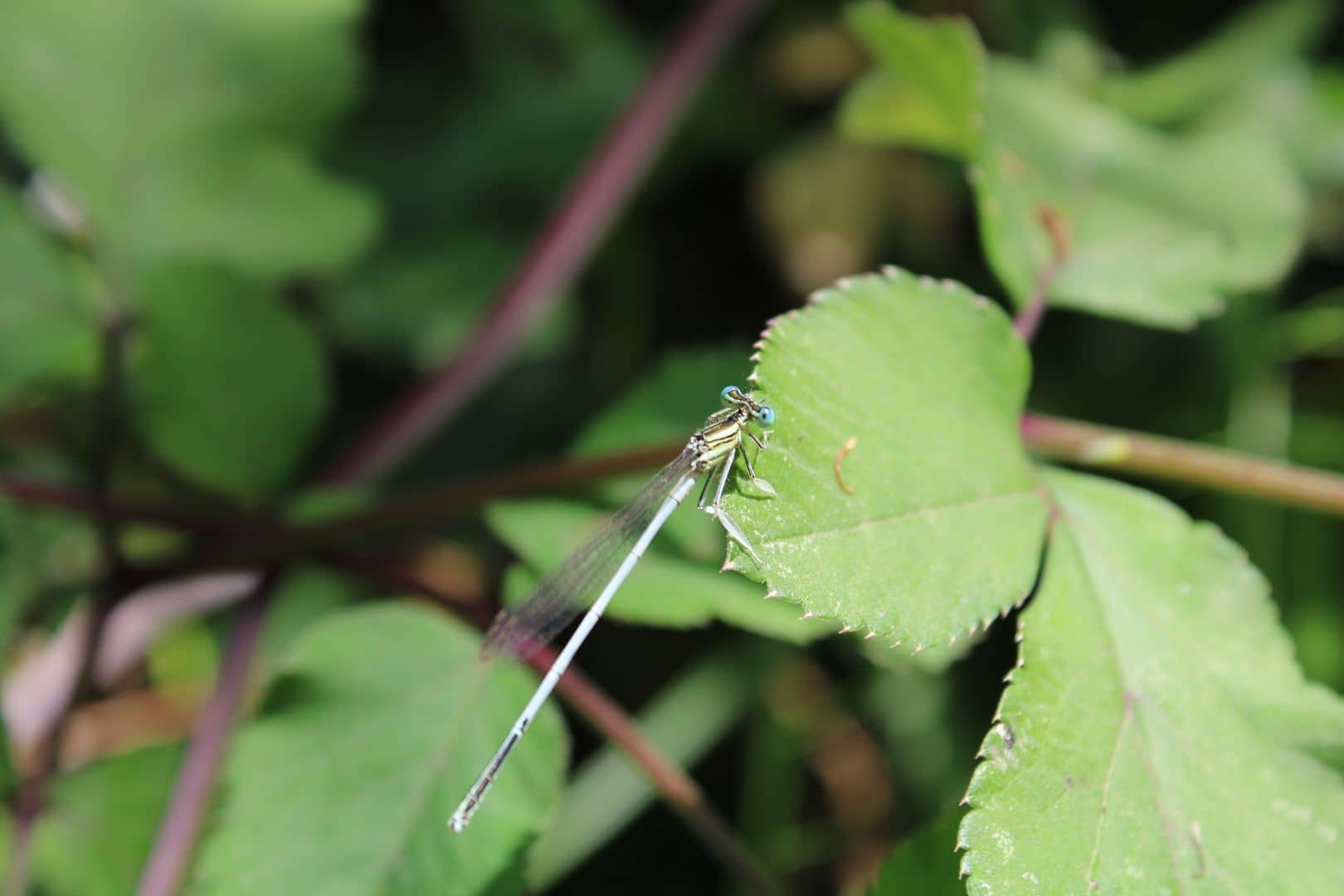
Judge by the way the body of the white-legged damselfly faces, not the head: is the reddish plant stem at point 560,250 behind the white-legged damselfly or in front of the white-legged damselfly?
in front

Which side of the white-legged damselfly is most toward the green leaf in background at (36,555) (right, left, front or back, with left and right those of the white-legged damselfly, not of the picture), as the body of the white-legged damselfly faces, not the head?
left

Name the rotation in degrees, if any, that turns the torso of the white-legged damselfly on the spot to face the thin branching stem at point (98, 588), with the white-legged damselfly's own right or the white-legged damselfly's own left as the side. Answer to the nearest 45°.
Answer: approximately 90° to the white-legged damselfly's own left

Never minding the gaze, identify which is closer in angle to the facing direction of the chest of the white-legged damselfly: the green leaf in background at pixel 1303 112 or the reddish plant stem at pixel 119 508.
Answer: the green leaf in background

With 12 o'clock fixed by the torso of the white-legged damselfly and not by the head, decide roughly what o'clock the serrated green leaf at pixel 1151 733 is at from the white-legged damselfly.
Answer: The serrated green leaf is roughly at 3 o'clock from the white-legged damselfly.

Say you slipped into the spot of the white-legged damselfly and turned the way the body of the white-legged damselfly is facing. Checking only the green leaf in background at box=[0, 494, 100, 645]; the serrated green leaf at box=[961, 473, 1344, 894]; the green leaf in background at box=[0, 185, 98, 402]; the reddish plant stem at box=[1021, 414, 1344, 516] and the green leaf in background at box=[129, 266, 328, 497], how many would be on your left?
3

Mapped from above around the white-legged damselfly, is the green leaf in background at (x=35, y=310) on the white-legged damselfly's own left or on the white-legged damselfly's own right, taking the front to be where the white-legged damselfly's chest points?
on the white-legged damselfly's own left

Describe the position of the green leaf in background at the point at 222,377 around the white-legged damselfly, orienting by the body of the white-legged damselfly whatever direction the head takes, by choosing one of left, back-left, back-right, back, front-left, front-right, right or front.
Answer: left

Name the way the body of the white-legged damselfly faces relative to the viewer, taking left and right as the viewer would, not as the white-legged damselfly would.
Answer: facing away from the viewer and to the right of the viewer
